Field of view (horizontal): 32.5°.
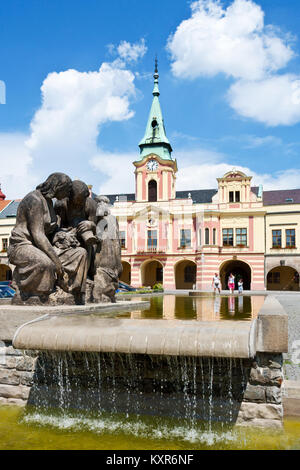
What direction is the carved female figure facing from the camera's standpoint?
to the viewer's right

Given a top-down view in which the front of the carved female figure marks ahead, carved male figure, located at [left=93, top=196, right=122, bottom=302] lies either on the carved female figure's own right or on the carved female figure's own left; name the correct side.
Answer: on the carved female figure's own left
